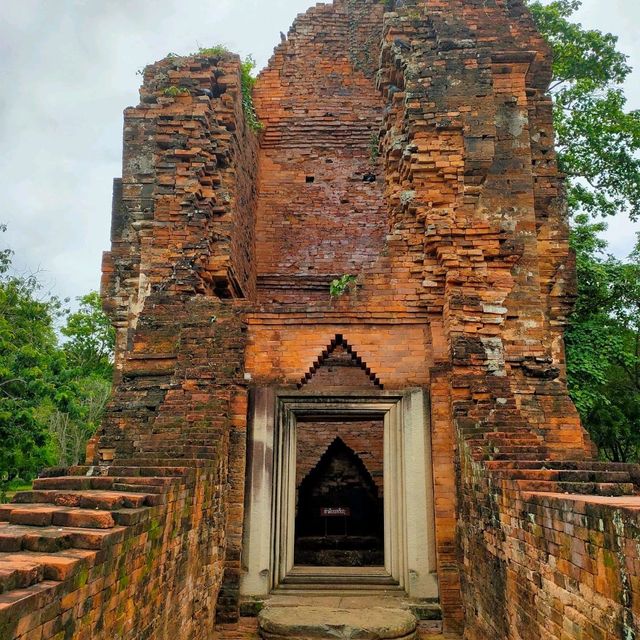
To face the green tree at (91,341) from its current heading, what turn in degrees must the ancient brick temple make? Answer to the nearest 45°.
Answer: approximately 135° to its right

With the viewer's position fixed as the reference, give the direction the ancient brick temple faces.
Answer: facing the viewer

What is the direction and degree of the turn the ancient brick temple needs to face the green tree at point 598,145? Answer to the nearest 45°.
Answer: approximately 135° to its left

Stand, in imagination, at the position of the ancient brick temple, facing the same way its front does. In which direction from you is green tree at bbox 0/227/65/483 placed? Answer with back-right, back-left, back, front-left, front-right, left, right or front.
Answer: back-right

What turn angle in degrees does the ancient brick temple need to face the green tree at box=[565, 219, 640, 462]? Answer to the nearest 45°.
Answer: approximately 135° to its left

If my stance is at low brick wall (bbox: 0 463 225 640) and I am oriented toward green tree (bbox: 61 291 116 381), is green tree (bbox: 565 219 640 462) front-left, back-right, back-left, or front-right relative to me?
front-right
